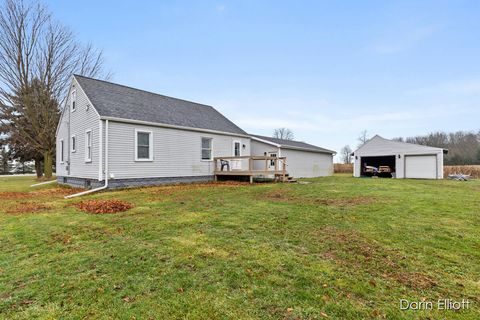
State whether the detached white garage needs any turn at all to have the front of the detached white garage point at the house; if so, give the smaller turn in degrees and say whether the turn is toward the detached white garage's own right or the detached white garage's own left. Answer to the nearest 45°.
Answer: approximately 45° to the detached white garage's own right

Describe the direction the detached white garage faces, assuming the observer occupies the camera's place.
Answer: facing the viewer

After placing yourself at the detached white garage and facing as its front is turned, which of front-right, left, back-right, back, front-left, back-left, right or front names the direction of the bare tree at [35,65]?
front-right

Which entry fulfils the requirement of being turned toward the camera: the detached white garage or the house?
the detached white garage
